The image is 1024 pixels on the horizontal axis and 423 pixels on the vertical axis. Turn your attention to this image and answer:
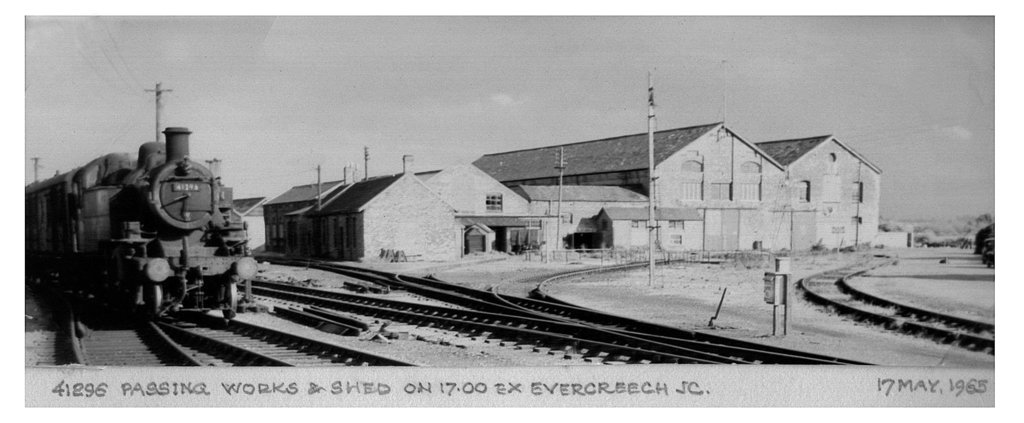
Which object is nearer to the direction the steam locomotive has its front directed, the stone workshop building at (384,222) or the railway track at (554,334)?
the railway track

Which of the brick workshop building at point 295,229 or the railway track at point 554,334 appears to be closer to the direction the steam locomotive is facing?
the railway track

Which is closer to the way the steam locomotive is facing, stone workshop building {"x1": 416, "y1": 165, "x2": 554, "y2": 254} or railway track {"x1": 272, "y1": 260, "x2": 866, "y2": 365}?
the railway track

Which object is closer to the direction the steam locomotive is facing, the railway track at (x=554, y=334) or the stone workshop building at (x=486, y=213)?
the railway track

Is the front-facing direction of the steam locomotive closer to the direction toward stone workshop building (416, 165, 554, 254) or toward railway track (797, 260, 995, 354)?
the railway track

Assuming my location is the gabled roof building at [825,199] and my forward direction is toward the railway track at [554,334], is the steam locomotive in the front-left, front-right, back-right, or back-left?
front-right

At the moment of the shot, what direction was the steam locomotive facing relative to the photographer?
facing the viewer and to the right of the viewer

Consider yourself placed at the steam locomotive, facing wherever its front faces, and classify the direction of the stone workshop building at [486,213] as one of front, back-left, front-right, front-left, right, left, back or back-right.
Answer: left

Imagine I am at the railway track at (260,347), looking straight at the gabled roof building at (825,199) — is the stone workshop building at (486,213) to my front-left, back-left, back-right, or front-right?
front-left
